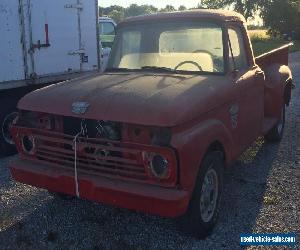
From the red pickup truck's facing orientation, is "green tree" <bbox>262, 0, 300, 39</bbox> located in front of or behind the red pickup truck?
behind

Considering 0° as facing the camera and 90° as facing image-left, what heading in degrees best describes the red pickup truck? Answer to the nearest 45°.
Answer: approximately 45°

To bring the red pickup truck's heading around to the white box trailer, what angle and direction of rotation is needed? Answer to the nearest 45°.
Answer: approximately 90° to its right
